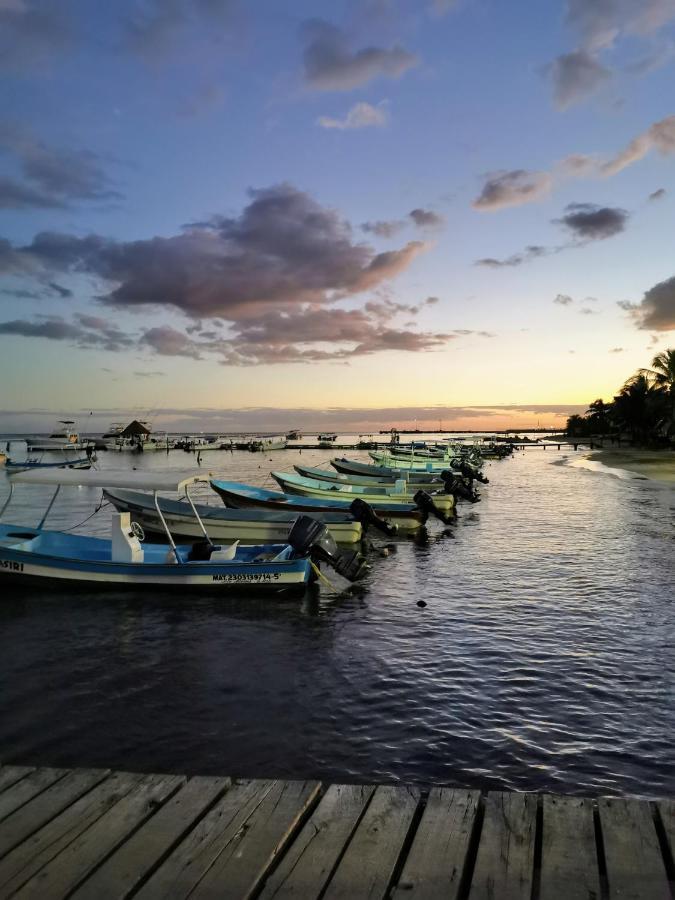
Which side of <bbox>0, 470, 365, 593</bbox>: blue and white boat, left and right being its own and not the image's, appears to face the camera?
left

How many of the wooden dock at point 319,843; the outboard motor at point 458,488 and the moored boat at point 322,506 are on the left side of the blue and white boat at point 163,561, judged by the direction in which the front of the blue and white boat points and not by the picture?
1

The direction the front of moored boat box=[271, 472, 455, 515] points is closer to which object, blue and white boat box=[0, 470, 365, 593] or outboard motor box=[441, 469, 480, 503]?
the blue and white boat

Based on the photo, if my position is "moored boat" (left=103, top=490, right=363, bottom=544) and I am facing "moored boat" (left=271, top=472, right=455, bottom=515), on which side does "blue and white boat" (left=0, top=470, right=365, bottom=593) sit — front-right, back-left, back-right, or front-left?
back-right

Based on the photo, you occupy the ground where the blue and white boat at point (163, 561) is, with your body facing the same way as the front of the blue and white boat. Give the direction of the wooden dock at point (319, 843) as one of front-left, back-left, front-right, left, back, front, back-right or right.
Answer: left

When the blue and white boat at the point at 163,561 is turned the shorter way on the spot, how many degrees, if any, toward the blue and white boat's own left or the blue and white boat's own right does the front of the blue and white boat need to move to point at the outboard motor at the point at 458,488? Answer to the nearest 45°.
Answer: approximately 135° to the blue and white boat's own right

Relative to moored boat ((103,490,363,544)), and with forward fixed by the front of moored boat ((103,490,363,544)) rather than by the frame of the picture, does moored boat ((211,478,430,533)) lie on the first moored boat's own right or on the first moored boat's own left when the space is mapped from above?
on the first moored boat's own right

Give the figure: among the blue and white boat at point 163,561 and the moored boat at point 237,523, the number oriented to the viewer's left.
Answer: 2

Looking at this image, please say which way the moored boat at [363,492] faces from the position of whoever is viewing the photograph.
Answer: facing to the left of the viewer

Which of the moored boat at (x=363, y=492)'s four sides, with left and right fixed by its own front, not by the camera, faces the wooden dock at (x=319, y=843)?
left

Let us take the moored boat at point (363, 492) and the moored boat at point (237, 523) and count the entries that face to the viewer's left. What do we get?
2

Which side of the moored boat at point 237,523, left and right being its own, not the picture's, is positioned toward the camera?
left

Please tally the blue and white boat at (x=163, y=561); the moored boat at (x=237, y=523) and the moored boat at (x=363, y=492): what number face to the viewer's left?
3
